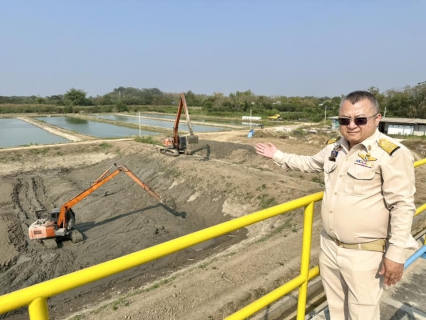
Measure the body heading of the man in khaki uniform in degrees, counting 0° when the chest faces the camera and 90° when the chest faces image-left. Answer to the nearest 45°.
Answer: approximately 45°

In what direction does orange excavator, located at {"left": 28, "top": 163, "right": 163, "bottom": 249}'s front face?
to the viewer's right

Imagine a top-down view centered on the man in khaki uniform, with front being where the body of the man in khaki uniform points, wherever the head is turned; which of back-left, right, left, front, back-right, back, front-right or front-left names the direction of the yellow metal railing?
front

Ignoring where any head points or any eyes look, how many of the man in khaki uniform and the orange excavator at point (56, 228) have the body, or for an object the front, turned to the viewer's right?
1

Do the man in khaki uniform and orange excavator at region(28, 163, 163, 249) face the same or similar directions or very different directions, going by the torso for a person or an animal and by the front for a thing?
very different directions

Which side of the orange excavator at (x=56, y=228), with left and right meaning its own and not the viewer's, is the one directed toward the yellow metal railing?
right

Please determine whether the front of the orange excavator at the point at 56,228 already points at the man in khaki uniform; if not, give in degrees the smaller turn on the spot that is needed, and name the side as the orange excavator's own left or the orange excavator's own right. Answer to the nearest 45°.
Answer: approximately 90° to the orange excavator's own right

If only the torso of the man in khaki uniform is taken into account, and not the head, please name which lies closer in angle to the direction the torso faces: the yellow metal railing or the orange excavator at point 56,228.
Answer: the yellow metal railing

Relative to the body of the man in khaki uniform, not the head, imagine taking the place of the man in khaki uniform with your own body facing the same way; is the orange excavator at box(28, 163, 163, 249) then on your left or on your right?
on your right
